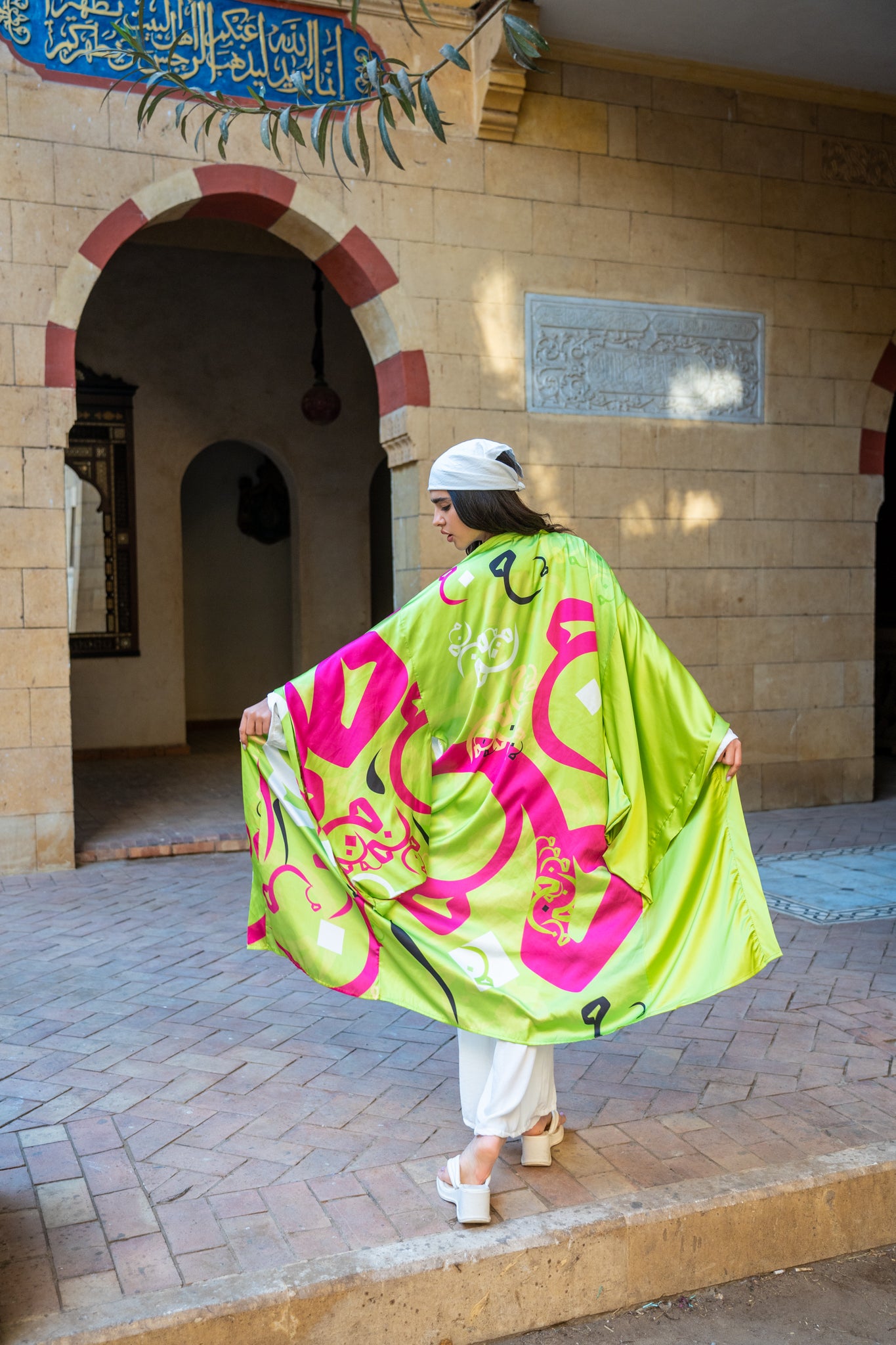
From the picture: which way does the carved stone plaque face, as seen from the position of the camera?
facing the viewer

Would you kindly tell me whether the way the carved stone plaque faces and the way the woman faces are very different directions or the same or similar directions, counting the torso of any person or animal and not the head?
very different directions

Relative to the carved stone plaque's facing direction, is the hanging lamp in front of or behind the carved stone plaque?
behind

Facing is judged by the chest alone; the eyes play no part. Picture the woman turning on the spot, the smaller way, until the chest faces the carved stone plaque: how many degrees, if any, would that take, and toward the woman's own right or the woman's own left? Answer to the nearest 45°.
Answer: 0° — they already face it

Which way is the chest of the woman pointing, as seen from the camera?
away from the camera

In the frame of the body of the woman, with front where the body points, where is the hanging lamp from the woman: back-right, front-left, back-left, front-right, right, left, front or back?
front

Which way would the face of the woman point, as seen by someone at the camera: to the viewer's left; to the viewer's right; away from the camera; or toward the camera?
to the viewer's left

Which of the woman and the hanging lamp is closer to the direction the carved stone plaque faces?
the woman

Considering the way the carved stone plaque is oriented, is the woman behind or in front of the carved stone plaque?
in front

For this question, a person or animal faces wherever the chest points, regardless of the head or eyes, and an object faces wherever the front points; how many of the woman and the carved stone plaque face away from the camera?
1

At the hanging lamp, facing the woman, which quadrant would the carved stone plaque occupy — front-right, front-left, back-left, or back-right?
front-left

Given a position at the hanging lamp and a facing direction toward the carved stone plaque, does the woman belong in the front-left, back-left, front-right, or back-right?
front-right
